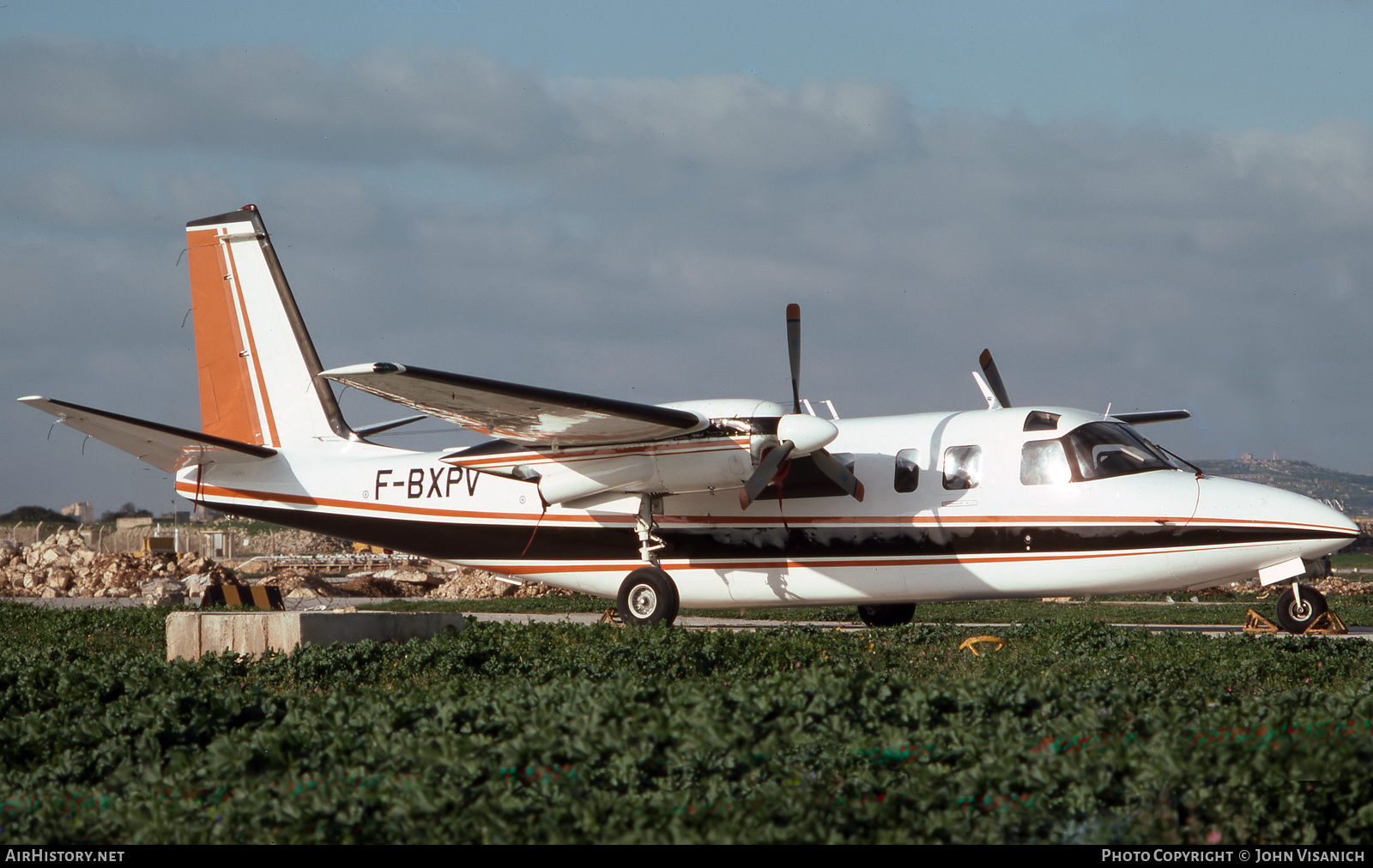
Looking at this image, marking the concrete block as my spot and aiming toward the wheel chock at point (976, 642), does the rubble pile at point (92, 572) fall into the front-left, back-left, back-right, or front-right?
back-left

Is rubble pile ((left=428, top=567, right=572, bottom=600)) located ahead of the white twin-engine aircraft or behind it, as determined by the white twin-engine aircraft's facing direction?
behind

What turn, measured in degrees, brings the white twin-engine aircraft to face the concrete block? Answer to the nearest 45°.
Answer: approximately 90° to its right

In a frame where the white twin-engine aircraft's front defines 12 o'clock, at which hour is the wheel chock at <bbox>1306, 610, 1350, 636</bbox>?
The wheel chock is roughly at 11 o'clock from the white twin-engine aircraft.

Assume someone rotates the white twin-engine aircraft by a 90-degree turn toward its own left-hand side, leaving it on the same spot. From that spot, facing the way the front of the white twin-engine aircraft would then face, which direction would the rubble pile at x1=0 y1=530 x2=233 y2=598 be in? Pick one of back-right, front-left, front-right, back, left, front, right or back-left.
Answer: left

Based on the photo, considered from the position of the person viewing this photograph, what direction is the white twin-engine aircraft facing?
facing the viewer and to the right of the viewer
